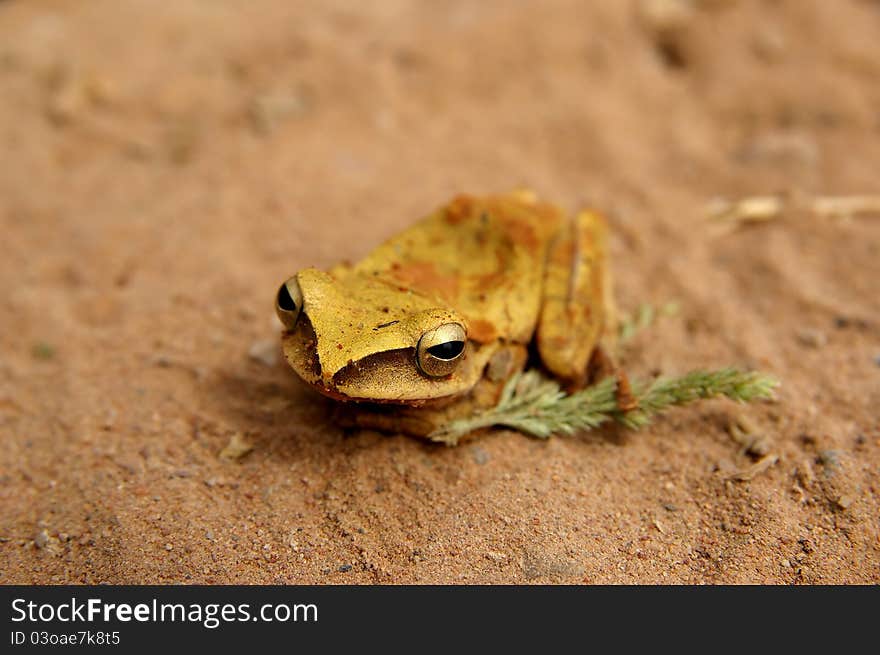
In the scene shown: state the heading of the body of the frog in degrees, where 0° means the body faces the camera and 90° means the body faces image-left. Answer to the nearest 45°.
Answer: approximately 45°

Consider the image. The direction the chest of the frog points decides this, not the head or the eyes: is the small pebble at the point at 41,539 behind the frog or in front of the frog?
in front

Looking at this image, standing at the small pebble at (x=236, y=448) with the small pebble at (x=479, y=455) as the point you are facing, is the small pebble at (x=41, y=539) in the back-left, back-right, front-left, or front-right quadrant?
back-right
